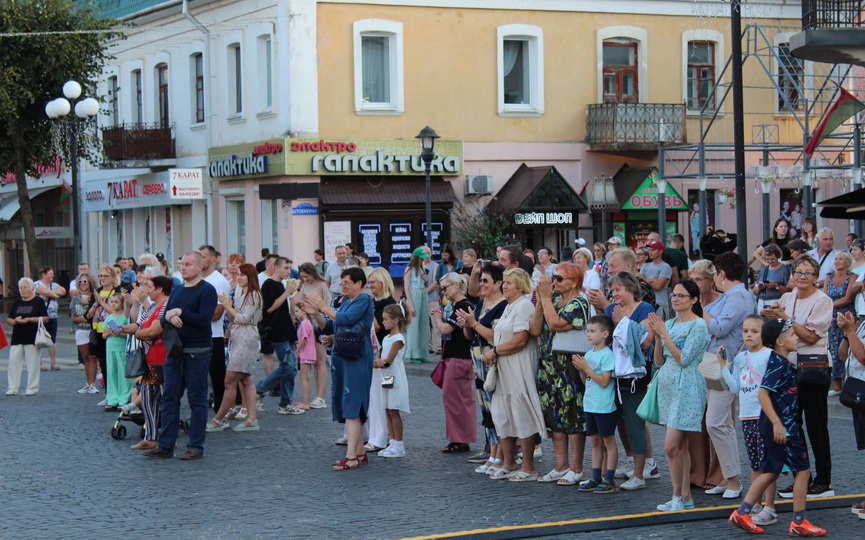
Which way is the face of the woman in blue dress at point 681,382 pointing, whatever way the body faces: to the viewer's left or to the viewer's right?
to the viewer's left

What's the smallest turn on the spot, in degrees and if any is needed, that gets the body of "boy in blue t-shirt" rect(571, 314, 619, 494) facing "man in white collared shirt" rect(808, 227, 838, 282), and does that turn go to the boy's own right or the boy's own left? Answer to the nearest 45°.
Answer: approximately 180°

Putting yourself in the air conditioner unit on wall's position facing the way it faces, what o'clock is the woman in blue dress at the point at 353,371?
The woman in blue dress is roughly at 12 o'clock from the air conditioner unit on wall.

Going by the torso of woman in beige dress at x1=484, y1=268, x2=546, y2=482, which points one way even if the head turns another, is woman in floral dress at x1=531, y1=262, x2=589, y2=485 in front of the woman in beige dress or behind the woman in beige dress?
behind

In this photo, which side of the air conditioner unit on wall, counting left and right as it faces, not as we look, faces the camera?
front

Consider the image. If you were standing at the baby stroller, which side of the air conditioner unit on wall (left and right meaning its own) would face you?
front

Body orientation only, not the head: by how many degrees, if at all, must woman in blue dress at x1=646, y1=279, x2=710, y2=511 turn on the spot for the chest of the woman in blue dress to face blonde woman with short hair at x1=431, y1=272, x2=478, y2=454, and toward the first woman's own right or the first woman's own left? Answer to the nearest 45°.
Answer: approximately 90° to the first woman's own right

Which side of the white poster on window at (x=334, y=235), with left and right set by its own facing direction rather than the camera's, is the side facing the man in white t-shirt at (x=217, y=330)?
front

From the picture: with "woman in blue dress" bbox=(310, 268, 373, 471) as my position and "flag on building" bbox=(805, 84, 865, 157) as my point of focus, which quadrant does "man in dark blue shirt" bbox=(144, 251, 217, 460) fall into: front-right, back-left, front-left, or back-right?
back-left

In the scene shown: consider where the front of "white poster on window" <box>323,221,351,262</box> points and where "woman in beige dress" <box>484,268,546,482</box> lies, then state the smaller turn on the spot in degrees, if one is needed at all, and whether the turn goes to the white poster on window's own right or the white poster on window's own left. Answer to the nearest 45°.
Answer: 0° — it already faces them
